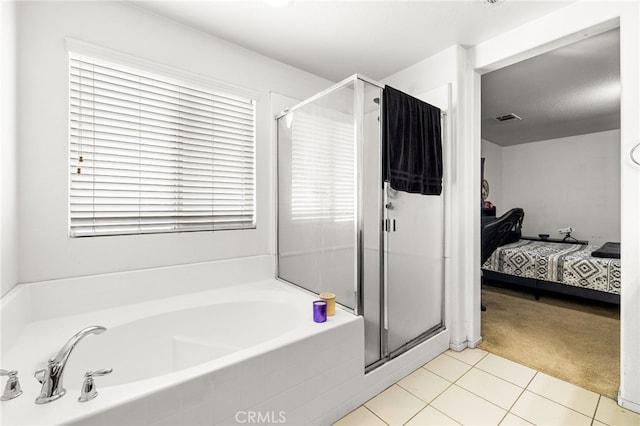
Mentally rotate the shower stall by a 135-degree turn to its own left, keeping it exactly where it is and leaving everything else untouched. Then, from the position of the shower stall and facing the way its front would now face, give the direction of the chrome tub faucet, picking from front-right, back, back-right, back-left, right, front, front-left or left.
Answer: back-left

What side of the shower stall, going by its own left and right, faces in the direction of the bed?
left

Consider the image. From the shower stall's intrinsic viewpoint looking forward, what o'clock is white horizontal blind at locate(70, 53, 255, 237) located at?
The white horizontal blind is roughly at 4 o'clock from the shower stall.

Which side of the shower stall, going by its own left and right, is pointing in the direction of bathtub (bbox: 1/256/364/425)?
right

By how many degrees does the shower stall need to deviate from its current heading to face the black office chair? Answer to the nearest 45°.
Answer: approximately 90° to its left
